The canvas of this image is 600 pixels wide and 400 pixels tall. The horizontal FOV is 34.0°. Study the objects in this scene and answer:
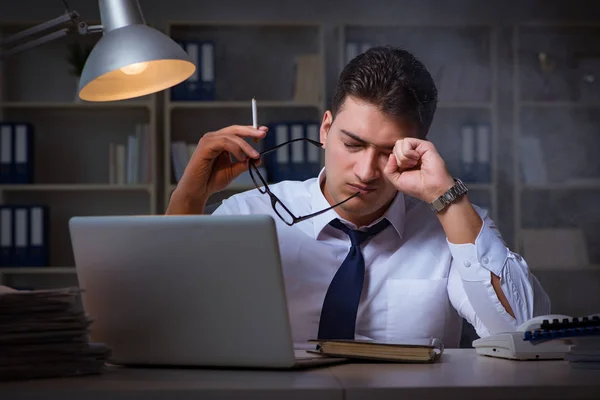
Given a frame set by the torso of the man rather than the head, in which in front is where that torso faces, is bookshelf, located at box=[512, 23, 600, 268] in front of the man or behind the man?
behind

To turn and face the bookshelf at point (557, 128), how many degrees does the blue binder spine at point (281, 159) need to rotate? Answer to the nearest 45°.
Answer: approximately 90° to its left

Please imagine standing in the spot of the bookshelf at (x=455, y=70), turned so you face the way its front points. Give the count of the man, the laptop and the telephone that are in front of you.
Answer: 3

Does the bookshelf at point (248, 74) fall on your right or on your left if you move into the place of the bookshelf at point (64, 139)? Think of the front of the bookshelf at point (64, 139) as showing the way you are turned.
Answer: on your left

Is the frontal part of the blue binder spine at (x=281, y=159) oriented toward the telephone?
yes

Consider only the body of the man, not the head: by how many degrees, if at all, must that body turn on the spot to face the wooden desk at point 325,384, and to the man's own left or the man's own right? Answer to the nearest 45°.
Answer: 0° — they already face it

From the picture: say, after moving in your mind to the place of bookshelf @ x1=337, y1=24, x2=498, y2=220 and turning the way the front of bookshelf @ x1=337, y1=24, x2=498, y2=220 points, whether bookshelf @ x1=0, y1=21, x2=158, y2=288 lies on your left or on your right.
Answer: on your right

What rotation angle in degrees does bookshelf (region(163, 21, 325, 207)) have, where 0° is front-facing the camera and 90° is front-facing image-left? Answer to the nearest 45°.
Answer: approximately 0°

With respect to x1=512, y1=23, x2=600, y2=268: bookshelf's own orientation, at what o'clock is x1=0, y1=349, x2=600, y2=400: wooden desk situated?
The wooden desk is roughly at 12 o'clock from the bookshelf.
